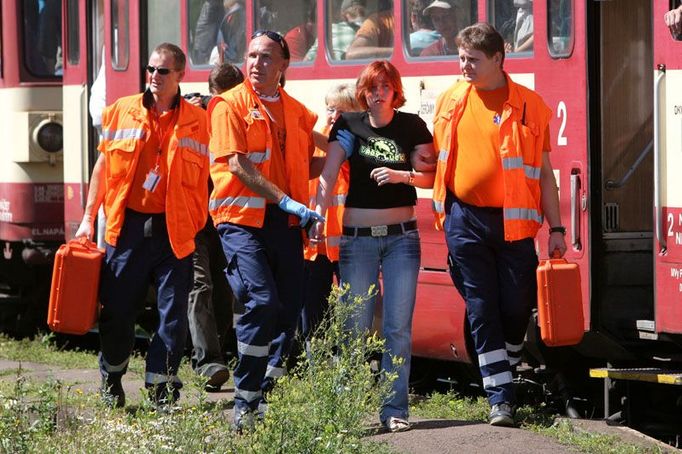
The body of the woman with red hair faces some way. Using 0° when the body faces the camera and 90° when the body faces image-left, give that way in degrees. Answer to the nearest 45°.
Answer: approximately 0°

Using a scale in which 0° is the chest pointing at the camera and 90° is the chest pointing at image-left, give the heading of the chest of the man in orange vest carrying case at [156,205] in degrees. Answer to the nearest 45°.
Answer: approximately 0°

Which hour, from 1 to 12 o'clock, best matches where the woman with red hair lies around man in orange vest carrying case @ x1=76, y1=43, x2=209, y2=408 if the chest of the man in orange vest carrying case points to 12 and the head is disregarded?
The woman with red hair is roughly at 10 o'clock from the man in orange vest carrying case.

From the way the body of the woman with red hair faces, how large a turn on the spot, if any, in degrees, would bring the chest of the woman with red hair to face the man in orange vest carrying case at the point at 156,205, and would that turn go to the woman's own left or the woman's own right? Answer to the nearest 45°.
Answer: approximately 90° to the woman's own right

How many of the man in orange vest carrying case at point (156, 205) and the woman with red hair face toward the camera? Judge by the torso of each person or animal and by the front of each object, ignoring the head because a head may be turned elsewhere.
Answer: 2

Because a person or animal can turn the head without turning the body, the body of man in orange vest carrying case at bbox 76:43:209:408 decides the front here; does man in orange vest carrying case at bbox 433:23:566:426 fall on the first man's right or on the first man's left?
on the first man's left
